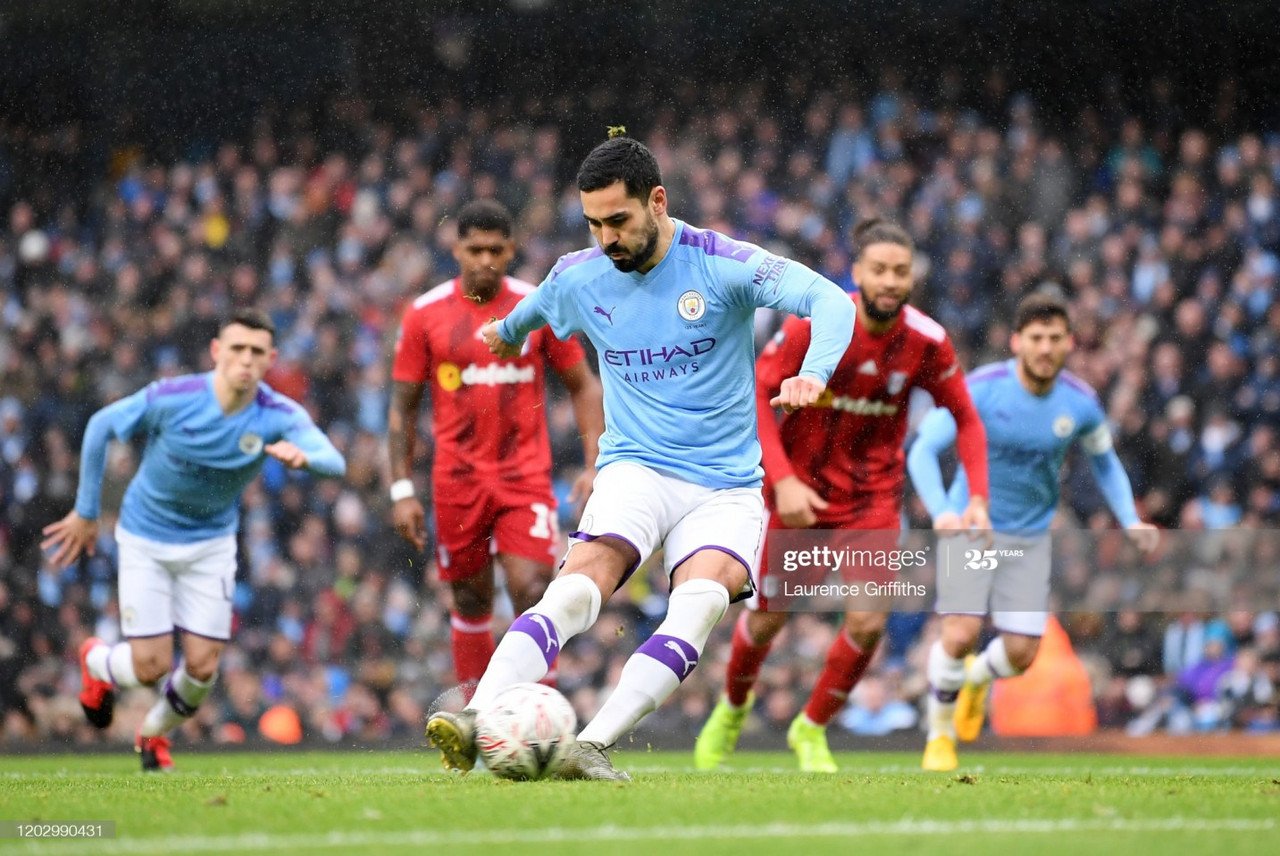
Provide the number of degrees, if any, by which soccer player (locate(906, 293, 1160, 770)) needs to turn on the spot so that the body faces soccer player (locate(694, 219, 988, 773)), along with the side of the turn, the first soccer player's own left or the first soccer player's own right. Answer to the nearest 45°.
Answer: approximately 45° to the first soccer player's own right

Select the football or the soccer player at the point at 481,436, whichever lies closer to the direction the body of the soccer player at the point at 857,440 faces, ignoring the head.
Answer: the football

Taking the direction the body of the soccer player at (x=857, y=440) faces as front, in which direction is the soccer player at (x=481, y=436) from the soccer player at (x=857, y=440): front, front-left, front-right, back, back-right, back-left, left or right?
right

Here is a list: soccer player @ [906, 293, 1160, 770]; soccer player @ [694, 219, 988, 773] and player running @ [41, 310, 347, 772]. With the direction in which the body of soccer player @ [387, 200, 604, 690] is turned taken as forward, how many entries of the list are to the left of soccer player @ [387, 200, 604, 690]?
2

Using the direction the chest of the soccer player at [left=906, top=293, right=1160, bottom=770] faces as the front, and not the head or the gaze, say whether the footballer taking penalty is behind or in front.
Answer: in front

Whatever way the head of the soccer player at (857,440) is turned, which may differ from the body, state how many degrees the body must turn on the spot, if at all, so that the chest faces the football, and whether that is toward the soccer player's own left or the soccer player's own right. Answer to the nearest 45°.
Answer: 0° — they already face it

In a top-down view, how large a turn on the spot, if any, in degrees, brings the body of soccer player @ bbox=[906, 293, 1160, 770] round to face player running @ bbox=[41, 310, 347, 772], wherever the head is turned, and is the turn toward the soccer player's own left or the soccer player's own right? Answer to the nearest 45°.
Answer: approximately 90° to the soccer player's own right

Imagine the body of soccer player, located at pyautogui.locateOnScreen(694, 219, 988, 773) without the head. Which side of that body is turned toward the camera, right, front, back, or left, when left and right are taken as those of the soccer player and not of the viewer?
front

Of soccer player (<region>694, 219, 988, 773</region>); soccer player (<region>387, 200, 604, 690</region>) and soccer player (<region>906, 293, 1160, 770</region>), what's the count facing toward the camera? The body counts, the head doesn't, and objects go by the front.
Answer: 3

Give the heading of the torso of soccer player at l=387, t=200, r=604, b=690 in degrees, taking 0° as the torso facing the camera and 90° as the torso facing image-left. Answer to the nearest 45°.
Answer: approximately 0°

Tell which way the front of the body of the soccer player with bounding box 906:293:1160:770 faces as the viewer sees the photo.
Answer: toward the camera

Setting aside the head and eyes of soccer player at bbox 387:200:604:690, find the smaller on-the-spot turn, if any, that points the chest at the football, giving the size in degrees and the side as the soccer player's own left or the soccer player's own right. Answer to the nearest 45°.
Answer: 0° — they already face it

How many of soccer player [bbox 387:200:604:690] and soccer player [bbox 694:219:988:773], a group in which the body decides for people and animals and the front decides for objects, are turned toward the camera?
2

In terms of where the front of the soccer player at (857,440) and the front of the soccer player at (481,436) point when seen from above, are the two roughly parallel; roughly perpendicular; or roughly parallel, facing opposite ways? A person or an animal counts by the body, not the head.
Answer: roughly parallel

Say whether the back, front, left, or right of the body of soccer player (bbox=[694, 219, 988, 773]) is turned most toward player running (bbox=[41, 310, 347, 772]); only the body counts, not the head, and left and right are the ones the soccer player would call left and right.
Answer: right
